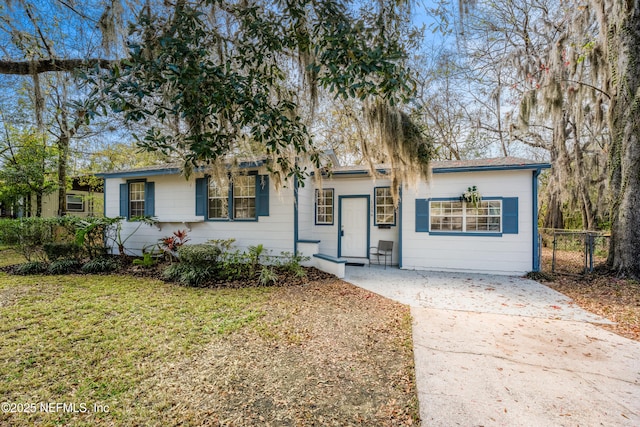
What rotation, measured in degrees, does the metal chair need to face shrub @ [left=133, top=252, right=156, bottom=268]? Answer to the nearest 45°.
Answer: approximately 45° to its right

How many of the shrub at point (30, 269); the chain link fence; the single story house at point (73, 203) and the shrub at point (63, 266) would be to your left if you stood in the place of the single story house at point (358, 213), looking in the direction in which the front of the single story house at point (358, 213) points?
1

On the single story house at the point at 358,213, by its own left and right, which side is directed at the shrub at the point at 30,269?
right

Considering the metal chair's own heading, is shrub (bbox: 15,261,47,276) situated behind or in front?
in front

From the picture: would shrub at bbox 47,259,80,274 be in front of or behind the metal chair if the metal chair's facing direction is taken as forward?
in front

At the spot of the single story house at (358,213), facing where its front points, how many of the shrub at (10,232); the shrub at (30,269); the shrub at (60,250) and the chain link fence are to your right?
3

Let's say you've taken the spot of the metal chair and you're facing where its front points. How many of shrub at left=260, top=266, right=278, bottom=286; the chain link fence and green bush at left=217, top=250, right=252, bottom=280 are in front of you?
2

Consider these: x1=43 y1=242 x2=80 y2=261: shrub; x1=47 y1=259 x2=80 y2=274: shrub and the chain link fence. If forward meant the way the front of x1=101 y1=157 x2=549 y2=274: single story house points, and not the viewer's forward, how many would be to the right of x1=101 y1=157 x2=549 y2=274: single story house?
2

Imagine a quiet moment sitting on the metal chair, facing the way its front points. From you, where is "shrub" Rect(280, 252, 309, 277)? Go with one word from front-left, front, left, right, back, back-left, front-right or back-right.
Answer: front

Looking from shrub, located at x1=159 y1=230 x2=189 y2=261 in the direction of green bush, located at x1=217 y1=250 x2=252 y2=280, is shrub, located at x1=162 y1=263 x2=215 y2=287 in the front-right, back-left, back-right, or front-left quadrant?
front-right

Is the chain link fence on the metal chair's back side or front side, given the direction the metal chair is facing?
on the back side

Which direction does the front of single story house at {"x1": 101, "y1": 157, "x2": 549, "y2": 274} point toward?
toward the camera

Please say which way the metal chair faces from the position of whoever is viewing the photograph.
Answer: facing the viewer and to the left of the viewer

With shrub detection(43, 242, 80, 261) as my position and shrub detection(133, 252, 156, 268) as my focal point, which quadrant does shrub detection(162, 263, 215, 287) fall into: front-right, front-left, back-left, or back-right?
front-right
